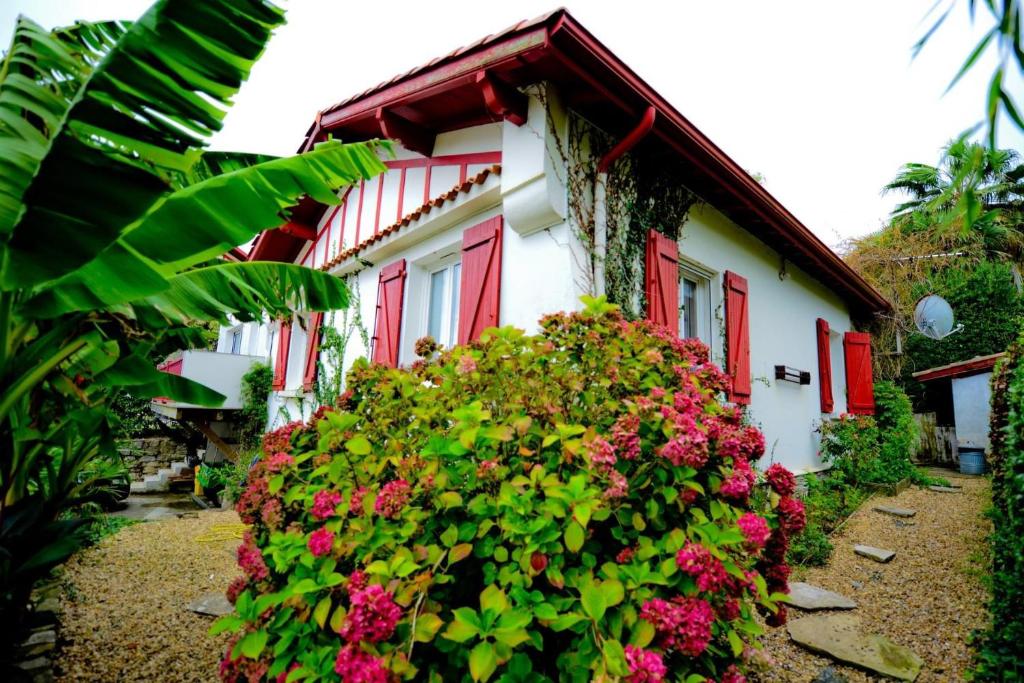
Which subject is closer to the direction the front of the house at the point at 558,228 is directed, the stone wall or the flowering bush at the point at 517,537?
the flowering bush

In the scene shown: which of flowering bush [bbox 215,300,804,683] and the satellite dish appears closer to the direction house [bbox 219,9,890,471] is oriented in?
the flowering bush
